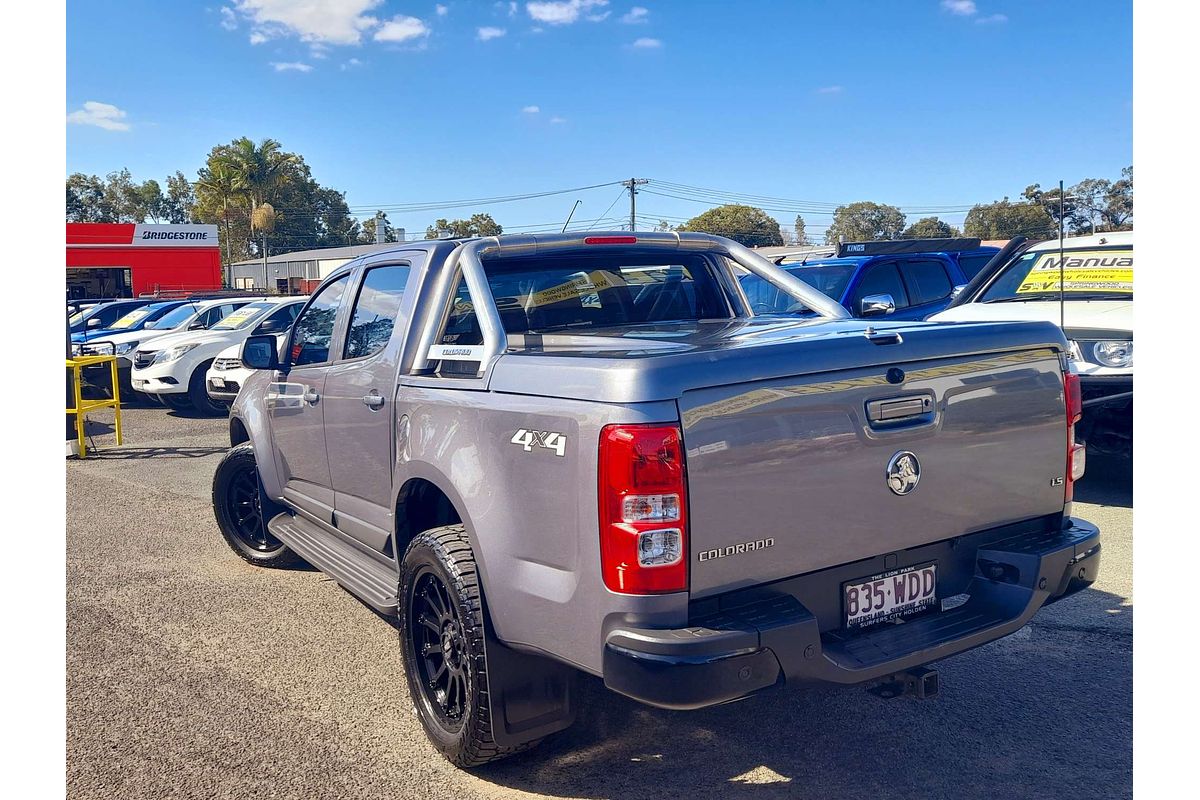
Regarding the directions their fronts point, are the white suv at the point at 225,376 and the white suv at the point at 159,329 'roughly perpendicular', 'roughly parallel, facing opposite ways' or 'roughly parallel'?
roughly parallel

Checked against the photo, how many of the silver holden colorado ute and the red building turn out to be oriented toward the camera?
1

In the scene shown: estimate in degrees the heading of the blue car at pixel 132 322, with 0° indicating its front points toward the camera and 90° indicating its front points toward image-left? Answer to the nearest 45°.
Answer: approximately 45°

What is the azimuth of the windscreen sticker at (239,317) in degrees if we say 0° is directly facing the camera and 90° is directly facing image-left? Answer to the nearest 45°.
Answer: approximately 45°

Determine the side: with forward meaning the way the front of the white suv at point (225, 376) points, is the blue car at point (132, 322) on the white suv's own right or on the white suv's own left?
on the white suv's own right

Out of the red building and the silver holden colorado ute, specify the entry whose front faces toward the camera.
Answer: the red building

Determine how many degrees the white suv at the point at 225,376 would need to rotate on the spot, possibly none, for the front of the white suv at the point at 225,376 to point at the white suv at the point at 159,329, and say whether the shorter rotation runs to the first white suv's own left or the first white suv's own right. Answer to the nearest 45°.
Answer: approximately 135° to the first white suv's own right

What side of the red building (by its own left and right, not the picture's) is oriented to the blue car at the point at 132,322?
front

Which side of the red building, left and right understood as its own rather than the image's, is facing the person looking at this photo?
front

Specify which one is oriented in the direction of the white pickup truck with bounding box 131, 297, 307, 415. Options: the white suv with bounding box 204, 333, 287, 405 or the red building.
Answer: the red building

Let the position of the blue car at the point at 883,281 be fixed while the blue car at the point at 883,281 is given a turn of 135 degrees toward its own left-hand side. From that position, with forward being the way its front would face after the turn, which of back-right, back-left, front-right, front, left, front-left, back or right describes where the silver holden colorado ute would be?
right

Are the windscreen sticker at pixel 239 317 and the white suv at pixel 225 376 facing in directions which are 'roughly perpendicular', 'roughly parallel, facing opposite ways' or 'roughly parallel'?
roughly parallel

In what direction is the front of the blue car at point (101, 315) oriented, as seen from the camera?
facing the viewer and to the left of the viewer

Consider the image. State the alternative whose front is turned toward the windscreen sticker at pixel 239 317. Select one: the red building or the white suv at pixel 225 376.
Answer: the red building
